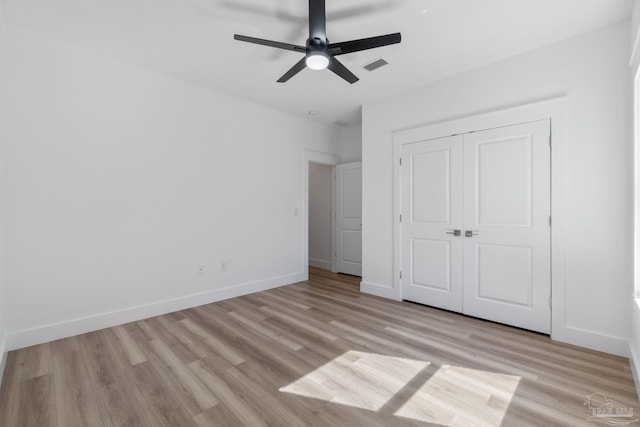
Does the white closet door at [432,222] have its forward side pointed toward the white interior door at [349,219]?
no

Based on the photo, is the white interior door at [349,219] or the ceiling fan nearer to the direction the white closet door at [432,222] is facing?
the ceiling fan

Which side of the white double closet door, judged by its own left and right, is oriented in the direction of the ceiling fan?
front

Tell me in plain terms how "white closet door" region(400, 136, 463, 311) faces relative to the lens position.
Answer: facing the viewer and to the left of the viewer

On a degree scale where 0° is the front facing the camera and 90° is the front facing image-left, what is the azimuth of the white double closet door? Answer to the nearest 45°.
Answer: approximately 45°

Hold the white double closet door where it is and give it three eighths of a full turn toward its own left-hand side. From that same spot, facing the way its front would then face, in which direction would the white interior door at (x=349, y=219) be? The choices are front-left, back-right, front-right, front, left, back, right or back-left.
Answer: back-left
